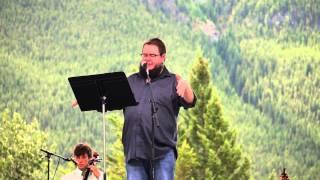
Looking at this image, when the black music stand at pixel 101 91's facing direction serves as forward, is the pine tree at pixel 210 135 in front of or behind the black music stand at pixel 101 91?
in front

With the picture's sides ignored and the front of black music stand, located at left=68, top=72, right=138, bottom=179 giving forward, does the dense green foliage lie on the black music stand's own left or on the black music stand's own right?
on the black music stand's own left

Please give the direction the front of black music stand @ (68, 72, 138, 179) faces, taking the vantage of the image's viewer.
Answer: facing away from the viewer and to the right of the viewer
